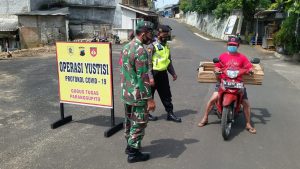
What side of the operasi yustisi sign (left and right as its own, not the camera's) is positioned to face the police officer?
left

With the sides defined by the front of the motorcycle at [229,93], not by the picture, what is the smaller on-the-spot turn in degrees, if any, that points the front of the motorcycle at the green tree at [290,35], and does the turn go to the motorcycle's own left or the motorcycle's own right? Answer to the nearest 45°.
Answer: approximately 180°

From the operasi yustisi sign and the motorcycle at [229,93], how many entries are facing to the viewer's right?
0

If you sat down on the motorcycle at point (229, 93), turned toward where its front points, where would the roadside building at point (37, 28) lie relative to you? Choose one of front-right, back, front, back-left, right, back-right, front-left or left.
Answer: back-right

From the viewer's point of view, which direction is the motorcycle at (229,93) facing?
toward the camera

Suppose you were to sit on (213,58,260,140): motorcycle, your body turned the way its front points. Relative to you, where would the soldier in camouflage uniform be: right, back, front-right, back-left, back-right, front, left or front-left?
front-right

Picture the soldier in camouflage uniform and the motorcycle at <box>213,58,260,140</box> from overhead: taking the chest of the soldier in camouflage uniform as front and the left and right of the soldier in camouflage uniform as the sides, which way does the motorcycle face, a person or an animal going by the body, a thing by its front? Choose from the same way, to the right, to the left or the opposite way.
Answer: to the right

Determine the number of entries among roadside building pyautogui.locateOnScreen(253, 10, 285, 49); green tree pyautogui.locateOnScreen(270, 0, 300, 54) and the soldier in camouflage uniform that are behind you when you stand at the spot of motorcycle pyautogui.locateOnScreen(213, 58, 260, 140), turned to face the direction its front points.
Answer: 2

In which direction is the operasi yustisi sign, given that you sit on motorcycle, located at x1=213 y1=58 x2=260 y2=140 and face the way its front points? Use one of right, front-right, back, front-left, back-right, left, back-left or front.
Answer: right

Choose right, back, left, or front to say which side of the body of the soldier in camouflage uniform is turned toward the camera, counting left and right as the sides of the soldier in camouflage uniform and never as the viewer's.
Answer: right

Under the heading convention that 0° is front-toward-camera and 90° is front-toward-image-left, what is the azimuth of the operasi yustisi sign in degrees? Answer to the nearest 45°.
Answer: approximately 0°

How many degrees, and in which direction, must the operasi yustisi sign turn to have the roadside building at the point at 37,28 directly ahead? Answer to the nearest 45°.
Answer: approximately 180°

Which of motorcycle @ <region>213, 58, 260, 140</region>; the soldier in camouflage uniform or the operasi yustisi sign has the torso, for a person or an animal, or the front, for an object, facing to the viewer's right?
the soldier in camouflage uniform

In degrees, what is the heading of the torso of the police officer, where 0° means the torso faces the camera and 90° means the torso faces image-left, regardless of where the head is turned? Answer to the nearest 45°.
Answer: approximately 315°

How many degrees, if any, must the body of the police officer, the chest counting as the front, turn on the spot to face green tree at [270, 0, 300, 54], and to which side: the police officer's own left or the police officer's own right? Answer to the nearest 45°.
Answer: approximately 90° to the police officer's own left

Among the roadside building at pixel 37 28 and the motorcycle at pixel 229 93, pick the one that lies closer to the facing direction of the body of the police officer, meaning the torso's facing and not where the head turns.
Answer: the motorcycle
